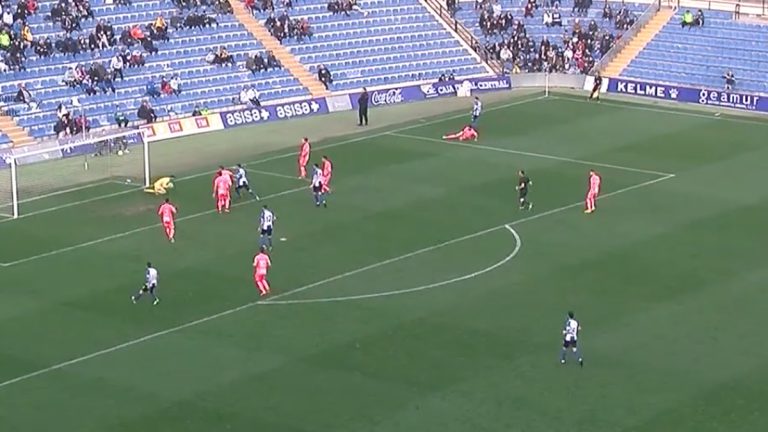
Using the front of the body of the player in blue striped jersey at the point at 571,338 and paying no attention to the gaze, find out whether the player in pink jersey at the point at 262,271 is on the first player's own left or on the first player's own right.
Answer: on the first player's own left

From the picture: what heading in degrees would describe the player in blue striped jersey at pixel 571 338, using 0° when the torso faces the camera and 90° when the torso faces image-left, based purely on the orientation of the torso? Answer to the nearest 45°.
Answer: approximately 180°

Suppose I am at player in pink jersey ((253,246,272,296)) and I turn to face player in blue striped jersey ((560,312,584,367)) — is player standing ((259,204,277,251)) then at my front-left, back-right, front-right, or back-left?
back-left

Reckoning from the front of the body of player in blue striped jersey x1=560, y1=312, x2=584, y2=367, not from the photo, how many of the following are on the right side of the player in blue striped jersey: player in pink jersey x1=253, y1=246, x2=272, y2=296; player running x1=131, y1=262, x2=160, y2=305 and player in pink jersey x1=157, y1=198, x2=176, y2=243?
0

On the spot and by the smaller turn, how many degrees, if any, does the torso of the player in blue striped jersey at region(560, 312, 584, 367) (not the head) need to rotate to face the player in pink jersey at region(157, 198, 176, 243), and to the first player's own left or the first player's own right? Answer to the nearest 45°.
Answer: approximately 45° to the first player's own left

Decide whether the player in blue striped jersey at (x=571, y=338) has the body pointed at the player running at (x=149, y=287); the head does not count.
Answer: no

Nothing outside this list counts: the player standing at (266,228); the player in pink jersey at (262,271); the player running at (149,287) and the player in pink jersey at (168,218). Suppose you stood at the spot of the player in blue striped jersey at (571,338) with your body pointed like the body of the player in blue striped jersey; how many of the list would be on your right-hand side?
0

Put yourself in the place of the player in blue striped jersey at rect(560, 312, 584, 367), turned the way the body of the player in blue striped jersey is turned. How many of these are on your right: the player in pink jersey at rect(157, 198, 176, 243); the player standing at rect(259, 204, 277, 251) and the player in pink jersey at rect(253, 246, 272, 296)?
0

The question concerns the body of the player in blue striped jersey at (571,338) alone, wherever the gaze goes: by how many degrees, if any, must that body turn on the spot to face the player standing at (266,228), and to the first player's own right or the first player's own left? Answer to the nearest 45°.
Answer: approximately 45° to the first player's own left

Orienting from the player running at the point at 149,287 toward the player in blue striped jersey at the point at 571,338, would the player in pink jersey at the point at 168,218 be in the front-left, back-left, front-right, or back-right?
back-left
